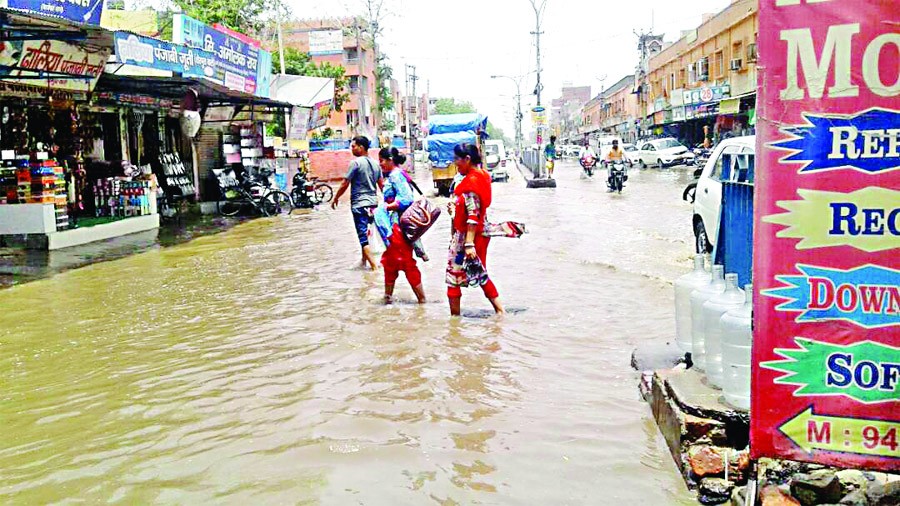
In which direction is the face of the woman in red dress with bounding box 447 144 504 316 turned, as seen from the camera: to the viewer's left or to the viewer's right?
to the viewer's left

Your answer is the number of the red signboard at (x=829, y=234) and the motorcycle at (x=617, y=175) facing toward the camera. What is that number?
2

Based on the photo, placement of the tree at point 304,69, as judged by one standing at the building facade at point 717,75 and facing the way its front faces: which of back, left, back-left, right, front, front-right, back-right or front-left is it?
front-left

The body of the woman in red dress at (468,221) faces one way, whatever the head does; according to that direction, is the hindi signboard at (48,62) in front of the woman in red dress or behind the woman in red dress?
in front

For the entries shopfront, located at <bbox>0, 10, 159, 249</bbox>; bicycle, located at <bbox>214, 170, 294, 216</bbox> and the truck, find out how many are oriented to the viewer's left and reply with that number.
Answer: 1

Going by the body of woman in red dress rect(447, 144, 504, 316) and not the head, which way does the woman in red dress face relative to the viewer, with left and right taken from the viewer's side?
facing to the left of the viewer

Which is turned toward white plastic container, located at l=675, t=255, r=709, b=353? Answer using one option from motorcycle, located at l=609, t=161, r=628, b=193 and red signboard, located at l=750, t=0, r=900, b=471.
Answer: the motorcycle

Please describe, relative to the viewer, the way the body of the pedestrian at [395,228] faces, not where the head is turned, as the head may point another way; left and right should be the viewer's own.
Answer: facing to the left of the viewer
